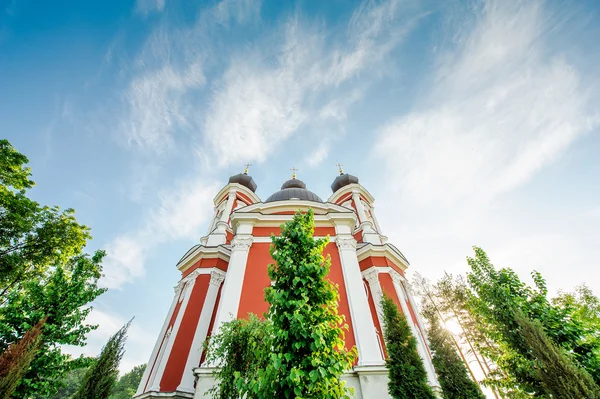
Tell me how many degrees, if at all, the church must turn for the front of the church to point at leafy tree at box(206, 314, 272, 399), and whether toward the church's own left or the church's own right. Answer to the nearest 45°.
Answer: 0° — it already faces it

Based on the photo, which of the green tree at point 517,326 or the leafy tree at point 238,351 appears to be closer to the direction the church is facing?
the leafy tree

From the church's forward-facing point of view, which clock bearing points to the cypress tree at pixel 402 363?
The cypress tree is roughly at 10 o'clock from the church.

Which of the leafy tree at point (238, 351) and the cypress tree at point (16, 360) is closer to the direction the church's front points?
the leafy tree

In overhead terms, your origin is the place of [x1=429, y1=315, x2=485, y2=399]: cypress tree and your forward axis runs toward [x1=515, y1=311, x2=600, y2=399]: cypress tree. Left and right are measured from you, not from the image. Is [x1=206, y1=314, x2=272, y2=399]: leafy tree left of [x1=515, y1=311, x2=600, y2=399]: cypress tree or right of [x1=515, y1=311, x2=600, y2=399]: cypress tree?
right

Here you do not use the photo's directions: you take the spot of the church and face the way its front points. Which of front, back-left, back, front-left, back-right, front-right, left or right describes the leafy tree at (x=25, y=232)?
right

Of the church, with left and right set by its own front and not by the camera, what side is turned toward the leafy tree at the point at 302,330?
front

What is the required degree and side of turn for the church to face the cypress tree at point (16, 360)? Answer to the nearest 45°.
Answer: approximately 45° to its right

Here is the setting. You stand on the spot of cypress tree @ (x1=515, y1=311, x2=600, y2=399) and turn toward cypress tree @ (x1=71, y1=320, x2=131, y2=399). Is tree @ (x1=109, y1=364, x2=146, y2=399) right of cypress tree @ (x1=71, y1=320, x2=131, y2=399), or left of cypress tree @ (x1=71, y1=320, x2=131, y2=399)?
right

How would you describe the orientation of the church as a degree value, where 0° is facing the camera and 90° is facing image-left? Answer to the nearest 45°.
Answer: approximately 0°
